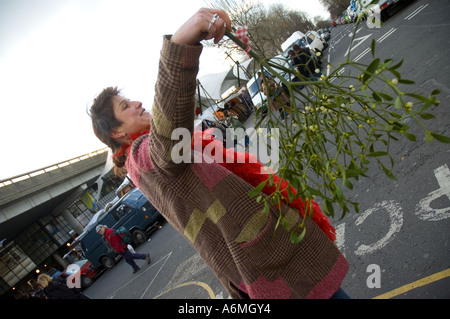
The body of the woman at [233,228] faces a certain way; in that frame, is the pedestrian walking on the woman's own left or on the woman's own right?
on the woman's own left

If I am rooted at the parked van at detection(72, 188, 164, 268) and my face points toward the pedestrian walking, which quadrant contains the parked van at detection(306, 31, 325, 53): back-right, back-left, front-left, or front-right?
back-left

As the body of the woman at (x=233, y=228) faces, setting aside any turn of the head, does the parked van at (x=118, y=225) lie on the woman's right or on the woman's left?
on the woman's left

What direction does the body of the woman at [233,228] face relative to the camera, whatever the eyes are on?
to the viewer's right
